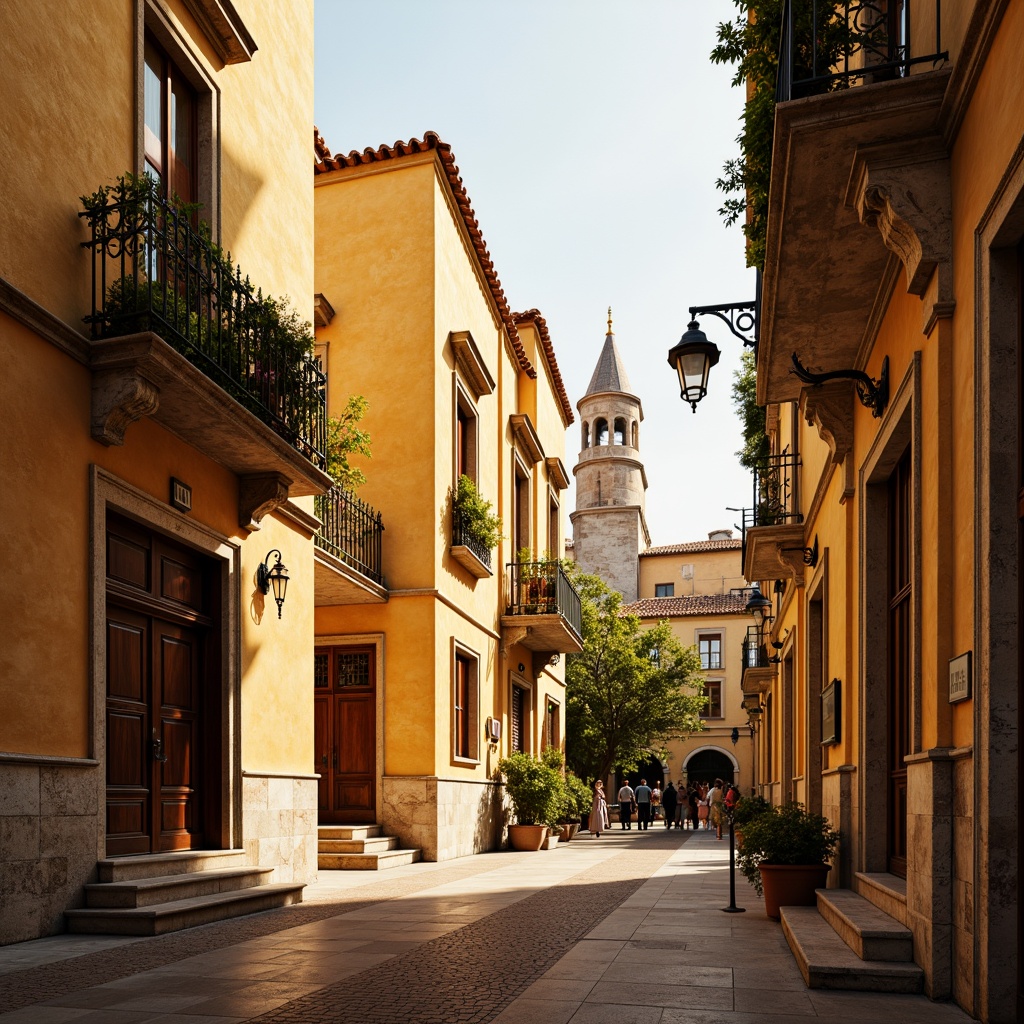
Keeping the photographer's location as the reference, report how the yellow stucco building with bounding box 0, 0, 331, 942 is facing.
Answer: facing the viewer and to the right of the viewer

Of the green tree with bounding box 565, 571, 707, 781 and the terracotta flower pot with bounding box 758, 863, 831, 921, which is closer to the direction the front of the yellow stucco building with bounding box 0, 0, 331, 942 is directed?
the terracotta flower pot

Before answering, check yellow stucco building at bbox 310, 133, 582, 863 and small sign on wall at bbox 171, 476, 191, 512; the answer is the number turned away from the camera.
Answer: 0

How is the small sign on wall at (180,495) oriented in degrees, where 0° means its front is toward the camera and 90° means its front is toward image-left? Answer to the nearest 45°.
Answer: approximately 315°

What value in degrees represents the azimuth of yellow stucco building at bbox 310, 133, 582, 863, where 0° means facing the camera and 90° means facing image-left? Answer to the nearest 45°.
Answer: approximately 315°

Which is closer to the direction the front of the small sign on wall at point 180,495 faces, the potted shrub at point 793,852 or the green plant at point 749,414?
the potted shrub

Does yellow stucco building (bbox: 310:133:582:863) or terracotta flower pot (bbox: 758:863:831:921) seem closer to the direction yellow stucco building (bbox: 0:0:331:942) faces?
the terracotta flower pot

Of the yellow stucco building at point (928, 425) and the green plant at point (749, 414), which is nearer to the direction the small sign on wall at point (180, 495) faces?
the yellow stucco building

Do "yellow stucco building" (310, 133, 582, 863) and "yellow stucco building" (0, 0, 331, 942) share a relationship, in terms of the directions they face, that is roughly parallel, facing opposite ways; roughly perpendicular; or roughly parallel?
roughly parallel

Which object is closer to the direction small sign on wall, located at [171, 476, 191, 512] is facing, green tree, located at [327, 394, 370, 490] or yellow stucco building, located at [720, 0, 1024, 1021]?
the yellow stucco building
